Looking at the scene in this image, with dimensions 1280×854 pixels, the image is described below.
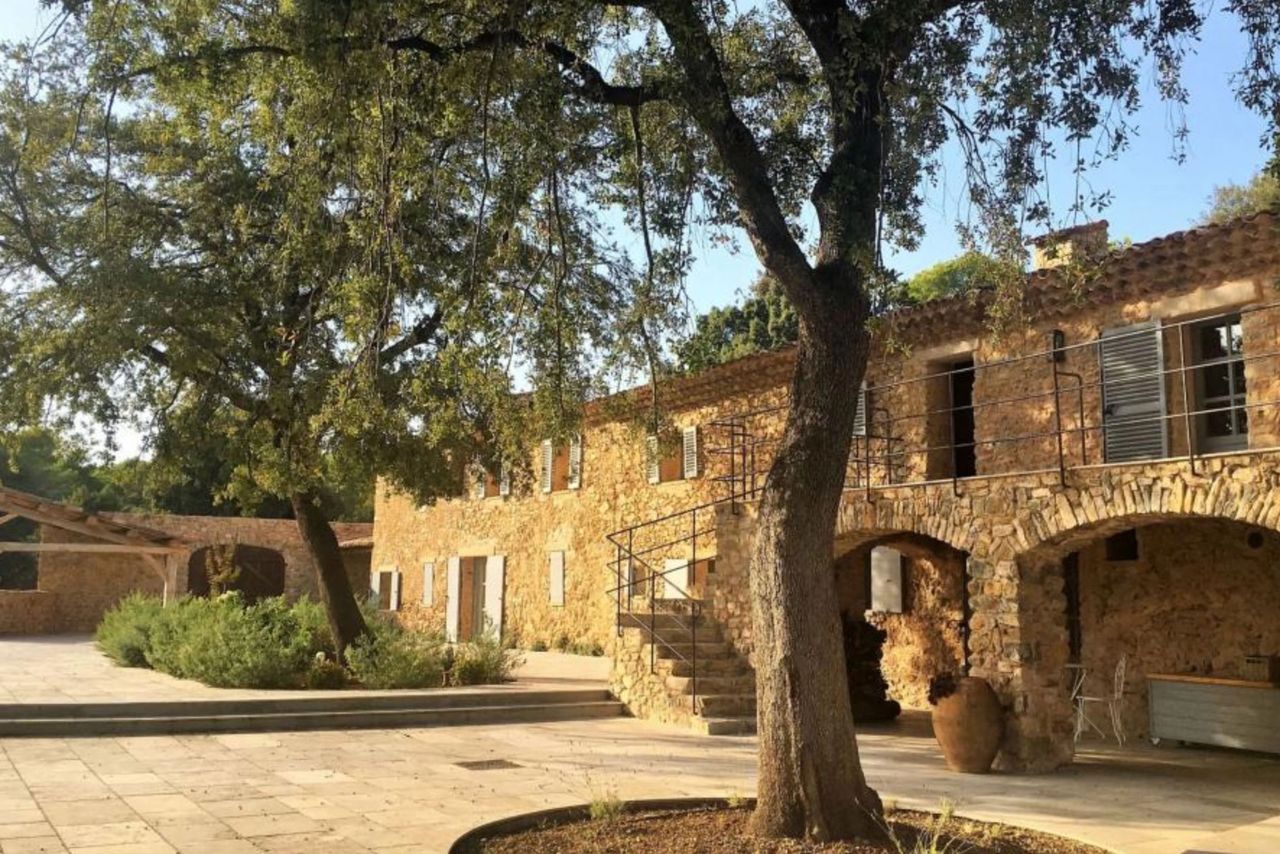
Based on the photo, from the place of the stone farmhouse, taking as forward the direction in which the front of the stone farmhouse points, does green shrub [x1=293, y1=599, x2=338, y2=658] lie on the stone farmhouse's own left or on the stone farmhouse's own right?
on the stone farmhouse's own right

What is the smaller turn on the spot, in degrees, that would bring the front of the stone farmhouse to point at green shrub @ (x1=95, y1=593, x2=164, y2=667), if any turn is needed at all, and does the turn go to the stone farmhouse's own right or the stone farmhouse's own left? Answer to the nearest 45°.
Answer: approximately 45° to the stone farmhouse's own right

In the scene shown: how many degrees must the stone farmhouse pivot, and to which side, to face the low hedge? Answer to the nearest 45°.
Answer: approximately 45° to its right

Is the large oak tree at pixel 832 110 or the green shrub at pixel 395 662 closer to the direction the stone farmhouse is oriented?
the large oak tree

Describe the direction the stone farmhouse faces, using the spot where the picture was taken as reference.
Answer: facing the viewer and to the left of the viewer

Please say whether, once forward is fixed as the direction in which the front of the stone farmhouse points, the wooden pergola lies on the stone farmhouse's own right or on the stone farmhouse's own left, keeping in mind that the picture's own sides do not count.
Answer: on the stone farmhouse's own right

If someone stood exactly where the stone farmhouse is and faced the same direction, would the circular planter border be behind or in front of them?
in front
